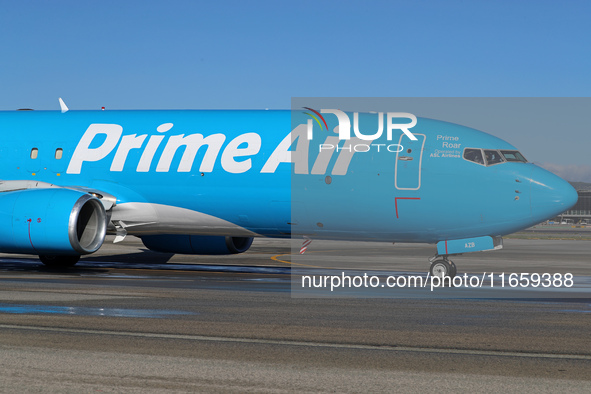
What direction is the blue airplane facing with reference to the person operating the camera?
facing to the right of the viewer
